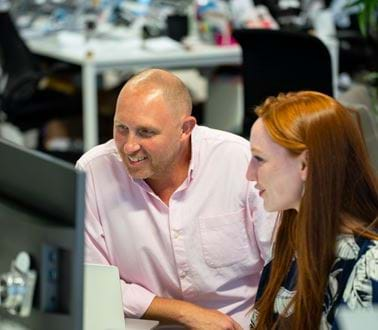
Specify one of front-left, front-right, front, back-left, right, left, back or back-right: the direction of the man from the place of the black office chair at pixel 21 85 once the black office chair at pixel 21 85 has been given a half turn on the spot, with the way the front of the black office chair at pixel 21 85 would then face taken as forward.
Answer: left

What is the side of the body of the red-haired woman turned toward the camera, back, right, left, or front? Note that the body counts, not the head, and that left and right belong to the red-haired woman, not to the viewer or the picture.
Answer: left

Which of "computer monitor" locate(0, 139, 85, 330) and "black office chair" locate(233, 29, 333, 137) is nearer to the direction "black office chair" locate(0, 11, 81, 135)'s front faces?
the black office chair

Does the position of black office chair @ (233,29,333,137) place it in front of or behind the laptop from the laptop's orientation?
in front

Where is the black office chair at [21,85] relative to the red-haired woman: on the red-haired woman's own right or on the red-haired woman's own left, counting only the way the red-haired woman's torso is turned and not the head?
on the red-haired woman's own right

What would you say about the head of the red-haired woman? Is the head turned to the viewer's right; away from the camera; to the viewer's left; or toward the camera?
to the viewer's left

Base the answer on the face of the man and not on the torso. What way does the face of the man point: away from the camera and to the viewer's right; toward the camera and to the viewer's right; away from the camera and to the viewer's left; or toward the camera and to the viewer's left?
toward the camera and to the viewer's left

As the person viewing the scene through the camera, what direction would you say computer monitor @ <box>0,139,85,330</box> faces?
facing away from the viewer and to the right of the viewer

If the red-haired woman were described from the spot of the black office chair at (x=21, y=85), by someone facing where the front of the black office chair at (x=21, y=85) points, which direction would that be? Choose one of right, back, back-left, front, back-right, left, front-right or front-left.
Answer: right

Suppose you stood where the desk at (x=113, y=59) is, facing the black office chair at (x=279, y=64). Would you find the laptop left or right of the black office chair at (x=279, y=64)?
right
